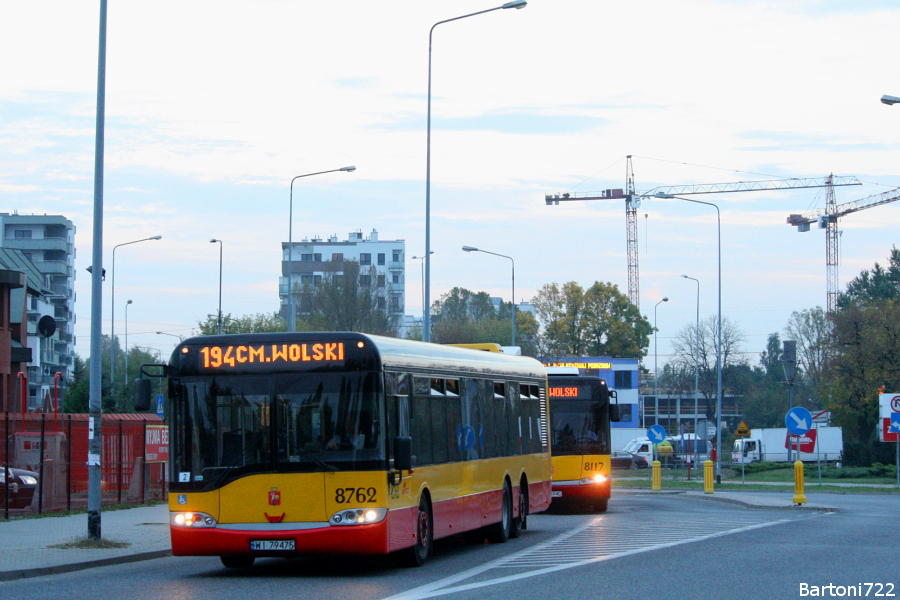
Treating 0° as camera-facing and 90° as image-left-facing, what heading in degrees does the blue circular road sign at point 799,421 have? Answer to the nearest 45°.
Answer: approximately 0°

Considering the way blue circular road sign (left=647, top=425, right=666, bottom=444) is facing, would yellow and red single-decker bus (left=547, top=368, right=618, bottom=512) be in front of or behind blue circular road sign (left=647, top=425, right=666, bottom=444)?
in front

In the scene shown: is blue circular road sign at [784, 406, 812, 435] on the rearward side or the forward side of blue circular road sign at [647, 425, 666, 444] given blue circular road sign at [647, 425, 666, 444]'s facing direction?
on the forward side

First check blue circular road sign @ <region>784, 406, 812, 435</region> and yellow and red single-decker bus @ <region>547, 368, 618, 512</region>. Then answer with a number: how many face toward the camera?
2

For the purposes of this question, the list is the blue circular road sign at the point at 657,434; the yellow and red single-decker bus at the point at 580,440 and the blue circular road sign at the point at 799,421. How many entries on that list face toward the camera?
3

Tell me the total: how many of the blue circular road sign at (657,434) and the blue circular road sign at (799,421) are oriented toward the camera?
2

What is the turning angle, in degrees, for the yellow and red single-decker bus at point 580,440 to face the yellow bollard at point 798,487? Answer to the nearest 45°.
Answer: approximately 135° to its left

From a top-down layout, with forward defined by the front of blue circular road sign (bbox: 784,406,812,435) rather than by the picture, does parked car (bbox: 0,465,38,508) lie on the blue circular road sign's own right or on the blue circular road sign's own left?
on the blue circular road sign's own right
